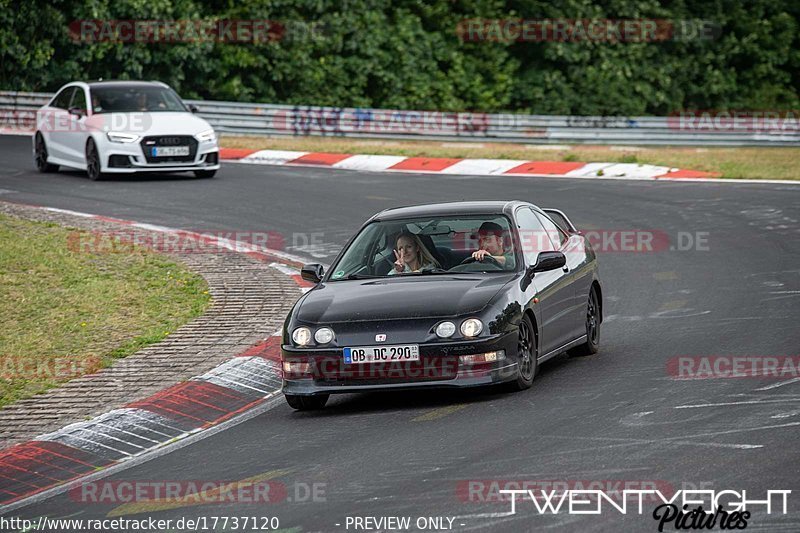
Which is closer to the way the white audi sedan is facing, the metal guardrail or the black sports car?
the black sports car

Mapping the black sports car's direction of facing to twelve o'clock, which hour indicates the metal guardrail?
The metal guardrail is roughly at 6 o'clock from the black sports car.

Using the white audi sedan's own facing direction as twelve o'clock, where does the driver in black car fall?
The driver in black car is roughly at 1 o'clock from the white audi sedan.

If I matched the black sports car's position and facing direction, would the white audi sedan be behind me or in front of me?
behind

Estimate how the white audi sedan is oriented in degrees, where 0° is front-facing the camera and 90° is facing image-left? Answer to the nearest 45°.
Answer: approximately 315°

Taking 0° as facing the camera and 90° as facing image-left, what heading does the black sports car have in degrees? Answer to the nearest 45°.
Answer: approximately 0°

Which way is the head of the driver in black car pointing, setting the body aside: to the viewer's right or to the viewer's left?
to the viewer's left
